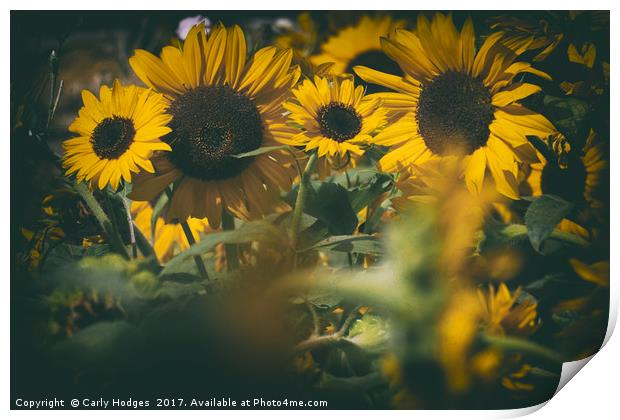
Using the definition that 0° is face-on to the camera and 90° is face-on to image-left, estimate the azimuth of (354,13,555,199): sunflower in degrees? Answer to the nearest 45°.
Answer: approximately 0°

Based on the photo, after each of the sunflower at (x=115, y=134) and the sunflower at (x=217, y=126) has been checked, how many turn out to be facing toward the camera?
2

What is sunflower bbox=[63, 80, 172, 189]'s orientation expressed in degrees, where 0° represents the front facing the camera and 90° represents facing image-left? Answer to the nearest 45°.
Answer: approximately 0°
